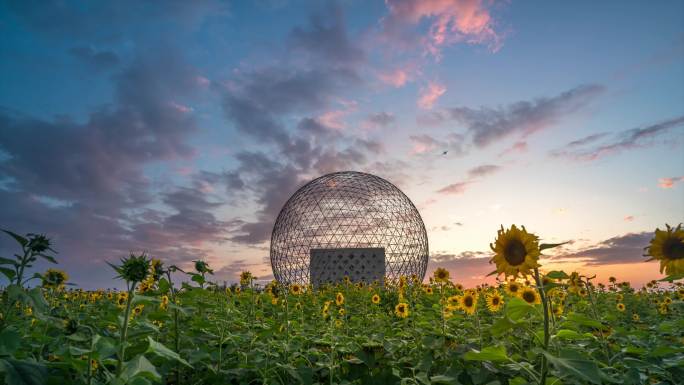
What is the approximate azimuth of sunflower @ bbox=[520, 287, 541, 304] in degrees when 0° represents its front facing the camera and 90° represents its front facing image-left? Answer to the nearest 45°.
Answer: approximately 0°

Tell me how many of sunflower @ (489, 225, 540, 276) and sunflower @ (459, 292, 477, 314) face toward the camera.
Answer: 2

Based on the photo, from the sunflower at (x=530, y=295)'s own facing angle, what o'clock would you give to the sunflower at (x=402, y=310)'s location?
the sunflower at (x=402, y=310) is roughly at 4 o'clock from the sunflower at (x=530, y=295).

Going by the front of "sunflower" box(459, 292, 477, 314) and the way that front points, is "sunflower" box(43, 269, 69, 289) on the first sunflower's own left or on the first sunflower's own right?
on the first sunflower's own right

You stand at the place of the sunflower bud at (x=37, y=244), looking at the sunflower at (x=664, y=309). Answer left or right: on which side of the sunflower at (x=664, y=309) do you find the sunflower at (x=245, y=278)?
left

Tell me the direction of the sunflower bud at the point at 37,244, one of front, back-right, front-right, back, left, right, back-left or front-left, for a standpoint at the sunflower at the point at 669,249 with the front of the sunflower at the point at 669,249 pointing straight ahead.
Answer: front-right

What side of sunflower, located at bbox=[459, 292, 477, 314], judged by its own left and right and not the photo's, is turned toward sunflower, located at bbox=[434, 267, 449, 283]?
back

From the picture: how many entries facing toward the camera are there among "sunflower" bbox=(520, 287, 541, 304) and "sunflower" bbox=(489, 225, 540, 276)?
2

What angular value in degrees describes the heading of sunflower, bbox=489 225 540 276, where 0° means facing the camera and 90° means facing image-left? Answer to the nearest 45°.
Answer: approximately 0°

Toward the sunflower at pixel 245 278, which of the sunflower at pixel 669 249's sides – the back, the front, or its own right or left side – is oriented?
right

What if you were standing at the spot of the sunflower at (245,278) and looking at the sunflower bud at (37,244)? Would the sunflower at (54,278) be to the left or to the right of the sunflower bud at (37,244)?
right

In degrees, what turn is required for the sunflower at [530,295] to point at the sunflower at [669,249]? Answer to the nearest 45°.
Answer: approximately 45° to its left
